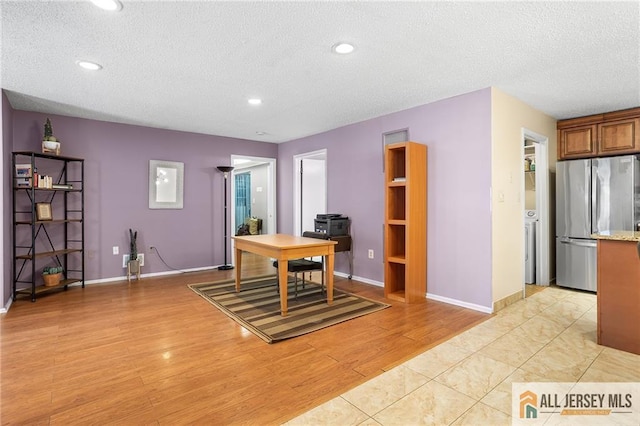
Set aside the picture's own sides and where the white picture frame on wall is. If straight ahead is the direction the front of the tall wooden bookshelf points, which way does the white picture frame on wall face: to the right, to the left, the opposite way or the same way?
to the left

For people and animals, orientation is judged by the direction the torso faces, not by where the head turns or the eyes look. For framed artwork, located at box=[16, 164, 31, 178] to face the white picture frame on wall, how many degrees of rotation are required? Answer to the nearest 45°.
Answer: approximately 90° to its left

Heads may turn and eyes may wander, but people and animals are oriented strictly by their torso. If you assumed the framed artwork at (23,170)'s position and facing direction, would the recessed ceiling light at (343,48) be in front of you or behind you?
in front

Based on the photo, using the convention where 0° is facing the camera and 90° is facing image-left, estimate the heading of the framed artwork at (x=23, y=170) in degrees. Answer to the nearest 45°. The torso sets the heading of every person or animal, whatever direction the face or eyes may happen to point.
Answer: approximately 0°

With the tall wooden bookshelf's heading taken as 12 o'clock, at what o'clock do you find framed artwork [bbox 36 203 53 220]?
The framed artwork is roughly at 1 o'clock from the tall wooden bookshelf.

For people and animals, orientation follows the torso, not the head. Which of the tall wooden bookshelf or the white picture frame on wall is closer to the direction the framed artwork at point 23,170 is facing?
the tall wooden bookshelf

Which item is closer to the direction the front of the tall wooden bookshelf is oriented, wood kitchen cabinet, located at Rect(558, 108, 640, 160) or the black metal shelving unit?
the black metal shelving unit

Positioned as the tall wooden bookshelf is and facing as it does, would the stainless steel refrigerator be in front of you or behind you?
behind

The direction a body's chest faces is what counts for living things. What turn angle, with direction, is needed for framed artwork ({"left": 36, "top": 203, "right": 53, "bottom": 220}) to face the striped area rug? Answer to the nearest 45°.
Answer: approximately 45° to its left

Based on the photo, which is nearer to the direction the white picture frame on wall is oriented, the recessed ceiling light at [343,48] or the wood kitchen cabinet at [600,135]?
the recessed ceiling light

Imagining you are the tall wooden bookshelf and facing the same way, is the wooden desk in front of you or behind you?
in front

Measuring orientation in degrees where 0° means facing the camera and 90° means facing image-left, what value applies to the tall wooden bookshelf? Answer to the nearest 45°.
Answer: approximately 45°

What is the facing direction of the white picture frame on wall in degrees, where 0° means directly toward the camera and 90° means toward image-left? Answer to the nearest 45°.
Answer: approximately 0°
